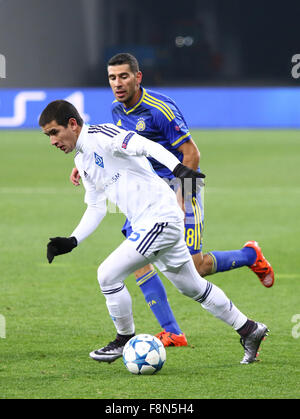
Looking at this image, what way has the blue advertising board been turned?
toward the camera

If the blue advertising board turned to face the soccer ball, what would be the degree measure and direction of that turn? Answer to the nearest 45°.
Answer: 0° — it already faces it

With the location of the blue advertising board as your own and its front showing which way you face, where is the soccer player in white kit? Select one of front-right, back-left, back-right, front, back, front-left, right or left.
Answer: front

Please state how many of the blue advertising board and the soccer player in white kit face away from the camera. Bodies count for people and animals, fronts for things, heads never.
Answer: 0

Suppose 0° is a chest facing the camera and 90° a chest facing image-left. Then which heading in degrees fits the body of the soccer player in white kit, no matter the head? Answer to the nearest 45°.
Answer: approximately 45°

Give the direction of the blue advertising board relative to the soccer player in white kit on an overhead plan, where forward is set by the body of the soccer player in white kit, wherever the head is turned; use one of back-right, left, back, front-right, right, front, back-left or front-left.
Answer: back-right

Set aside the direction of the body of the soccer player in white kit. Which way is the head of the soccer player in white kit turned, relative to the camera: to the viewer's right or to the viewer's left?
to the viewer's left
